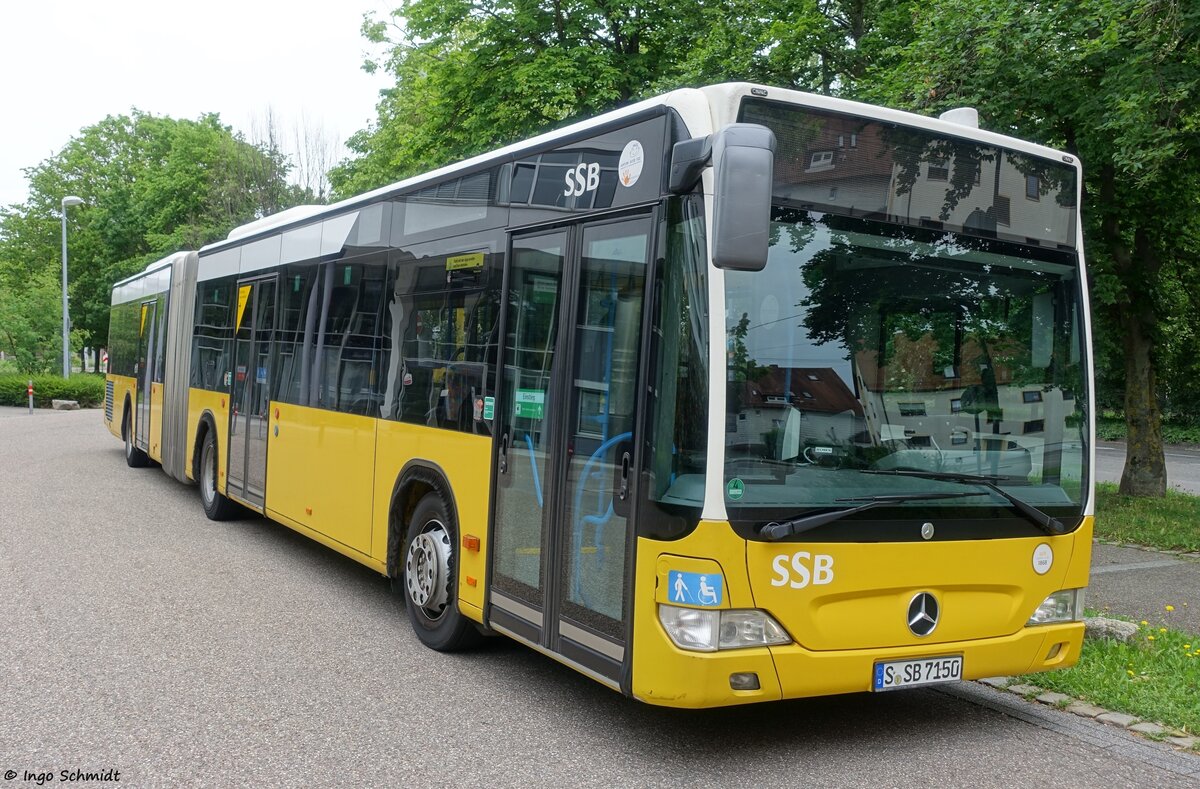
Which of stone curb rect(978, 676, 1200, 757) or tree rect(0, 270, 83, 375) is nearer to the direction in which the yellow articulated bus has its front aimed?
the stone curb

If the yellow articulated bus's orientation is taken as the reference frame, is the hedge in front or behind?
behind

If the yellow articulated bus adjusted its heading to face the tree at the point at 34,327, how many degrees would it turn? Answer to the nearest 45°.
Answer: approximately 180°

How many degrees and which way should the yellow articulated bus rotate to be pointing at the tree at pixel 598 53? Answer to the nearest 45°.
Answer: approximately 135° to its left

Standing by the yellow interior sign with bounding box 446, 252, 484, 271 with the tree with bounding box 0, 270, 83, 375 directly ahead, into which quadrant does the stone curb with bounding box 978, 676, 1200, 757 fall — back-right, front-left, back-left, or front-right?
back-right

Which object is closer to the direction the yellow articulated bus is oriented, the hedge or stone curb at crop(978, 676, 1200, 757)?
the stone curb

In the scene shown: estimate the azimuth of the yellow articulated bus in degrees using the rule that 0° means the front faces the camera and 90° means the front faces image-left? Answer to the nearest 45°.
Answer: approximately 315°

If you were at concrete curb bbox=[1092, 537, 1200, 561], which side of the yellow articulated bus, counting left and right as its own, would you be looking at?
left
